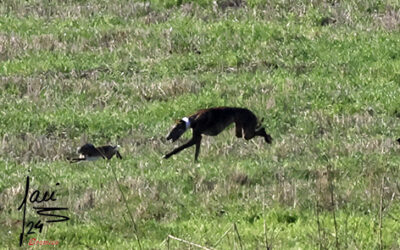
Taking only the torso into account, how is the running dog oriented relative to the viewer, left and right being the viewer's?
facing to the left of the viewer
